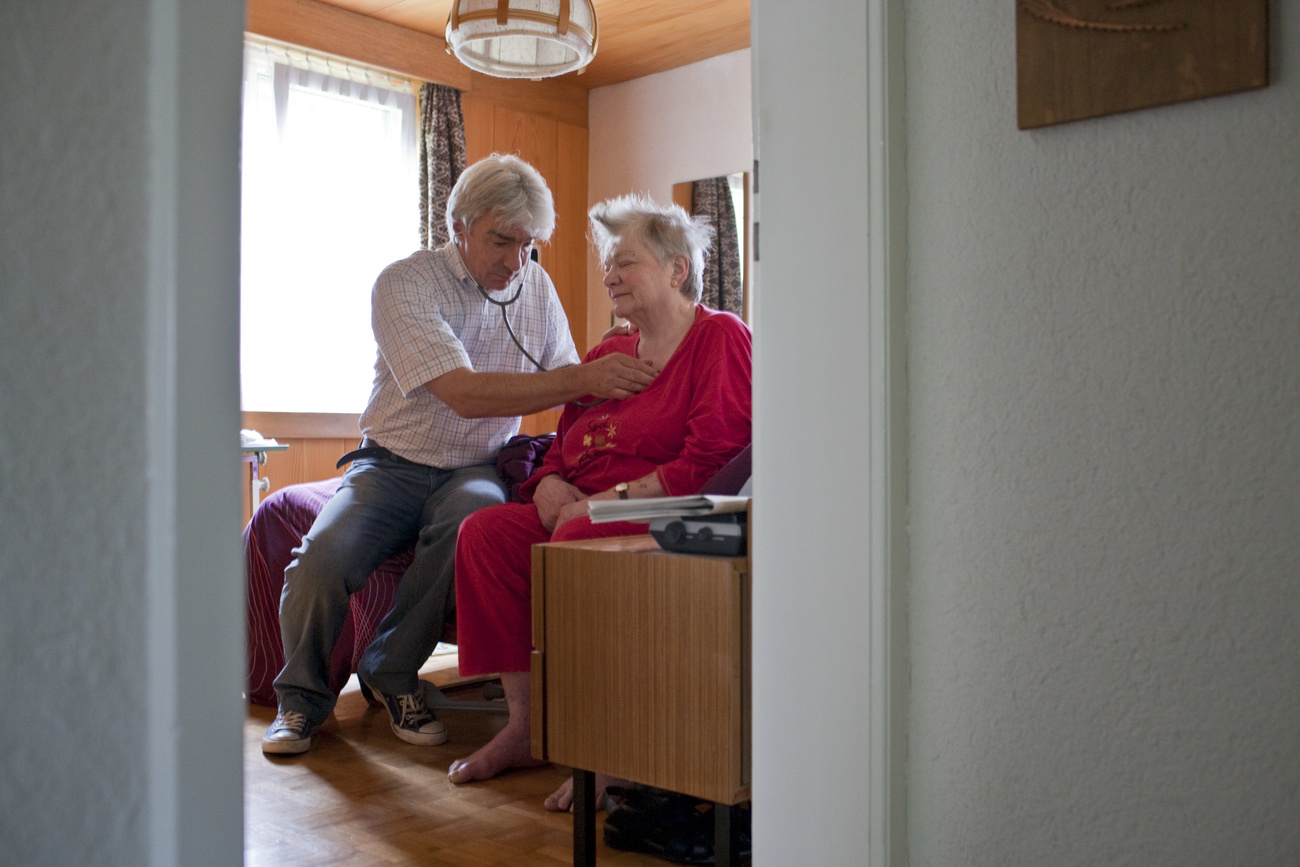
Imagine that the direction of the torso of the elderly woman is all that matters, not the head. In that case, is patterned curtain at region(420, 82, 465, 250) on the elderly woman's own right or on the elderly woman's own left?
on the elderly woman's own right

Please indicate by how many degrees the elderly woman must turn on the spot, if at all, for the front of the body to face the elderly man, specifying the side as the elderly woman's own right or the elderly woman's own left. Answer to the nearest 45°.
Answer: approximately 90° to the elderly woman's own right

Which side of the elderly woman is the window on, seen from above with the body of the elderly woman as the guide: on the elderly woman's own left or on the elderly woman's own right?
on the elderly woman's own right

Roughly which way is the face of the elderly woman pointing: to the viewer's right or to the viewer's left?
to the viewer's left

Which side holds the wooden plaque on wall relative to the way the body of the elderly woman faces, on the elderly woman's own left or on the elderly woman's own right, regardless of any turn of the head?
on the elderly woman's own left

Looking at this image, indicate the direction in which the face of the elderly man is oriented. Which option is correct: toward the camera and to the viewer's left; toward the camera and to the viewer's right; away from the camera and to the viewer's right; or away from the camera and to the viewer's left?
toward the camera and to the viewer's right

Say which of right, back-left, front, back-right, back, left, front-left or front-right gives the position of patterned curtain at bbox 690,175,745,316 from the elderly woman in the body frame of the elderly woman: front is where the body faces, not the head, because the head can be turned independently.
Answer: back-right

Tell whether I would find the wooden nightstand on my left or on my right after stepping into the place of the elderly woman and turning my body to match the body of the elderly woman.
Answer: on my left

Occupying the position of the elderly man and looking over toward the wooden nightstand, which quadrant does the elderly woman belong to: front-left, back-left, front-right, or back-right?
front-left

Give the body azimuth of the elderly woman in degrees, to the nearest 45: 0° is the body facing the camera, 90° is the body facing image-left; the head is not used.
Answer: approximately 45°
